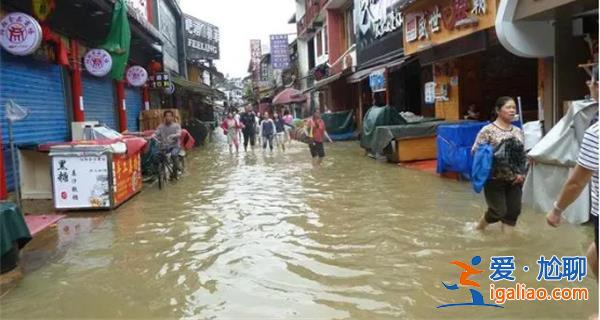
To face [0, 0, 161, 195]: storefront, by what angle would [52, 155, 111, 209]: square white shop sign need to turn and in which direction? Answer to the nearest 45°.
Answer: approximately 180°

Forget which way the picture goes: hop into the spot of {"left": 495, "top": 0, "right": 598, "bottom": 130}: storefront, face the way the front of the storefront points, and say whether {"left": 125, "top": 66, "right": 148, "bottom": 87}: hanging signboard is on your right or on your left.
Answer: on your right

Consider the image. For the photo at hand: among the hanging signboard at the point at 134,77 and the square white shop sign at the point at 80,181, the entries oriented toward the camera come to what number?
2

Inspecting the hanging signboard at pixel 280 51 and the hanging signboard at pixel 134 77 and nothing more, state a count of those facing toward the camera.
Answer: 2

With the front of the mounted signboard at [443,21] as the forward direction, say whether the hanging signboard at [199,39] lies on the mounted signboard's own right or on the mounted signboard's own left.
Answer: on the mounted signboard's own right

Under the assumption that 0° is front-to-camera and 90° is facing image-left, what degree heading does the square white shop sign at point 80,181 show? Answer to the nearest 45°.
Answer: approximately 0°
